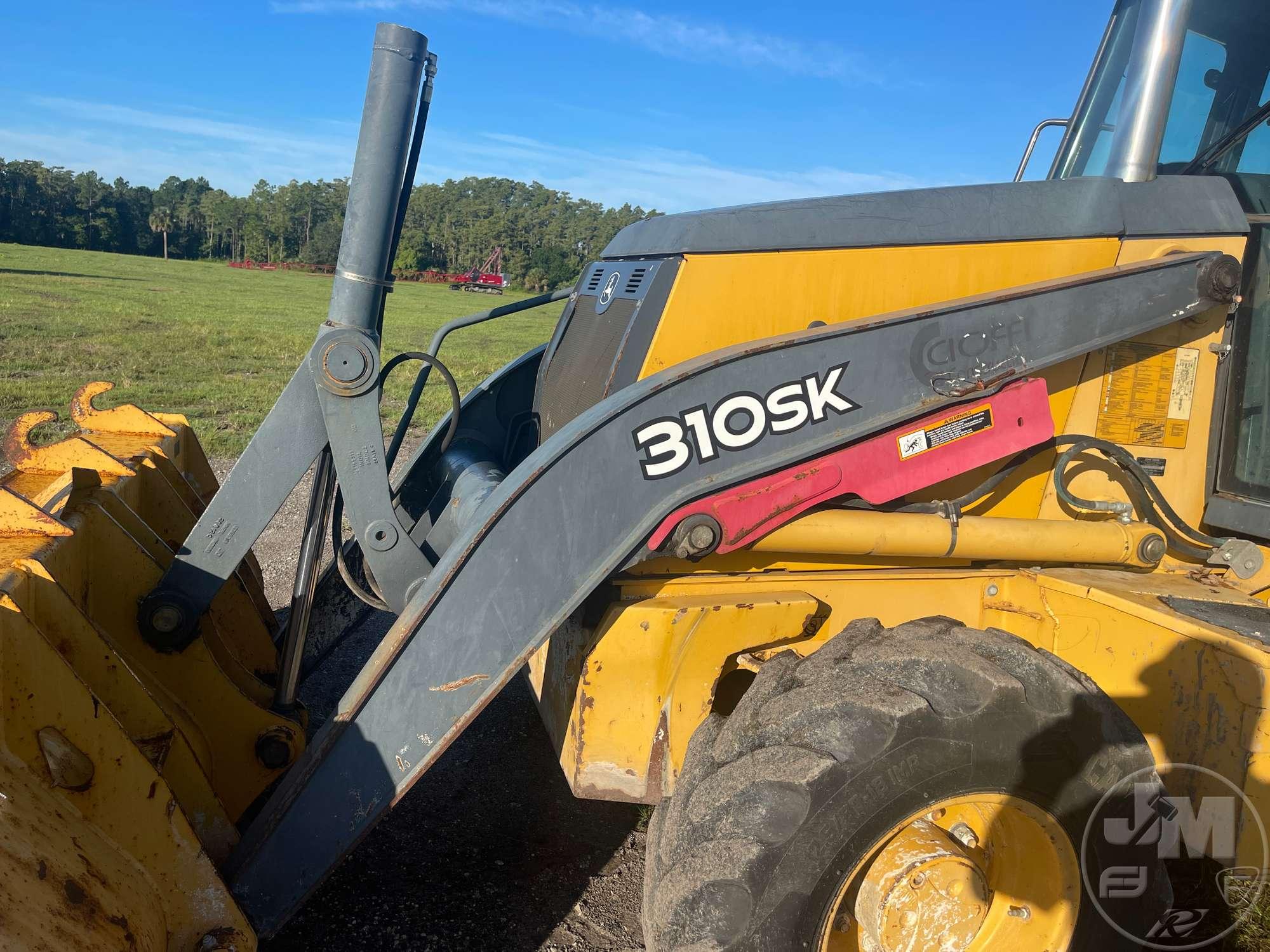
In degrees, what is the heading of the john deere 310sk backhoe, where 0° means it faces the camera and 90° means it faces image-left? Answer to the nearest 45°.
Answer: approximately 90°
